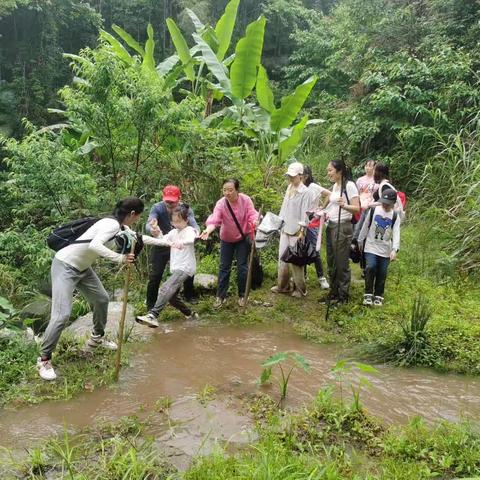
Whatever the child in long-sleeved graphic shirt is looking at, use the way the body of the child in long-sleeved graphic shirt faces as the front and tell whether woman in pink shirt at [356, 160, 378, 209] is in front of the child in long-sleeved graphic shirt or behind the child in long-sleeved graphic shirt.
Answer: behind

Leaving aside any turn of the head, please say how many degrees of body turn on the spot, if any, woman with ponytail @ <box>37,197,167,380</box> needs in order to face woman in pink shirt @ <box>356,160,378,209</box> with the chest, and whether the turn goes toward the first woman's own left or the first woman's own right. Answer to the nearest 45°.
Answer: approximately 45° to the first woman's own left

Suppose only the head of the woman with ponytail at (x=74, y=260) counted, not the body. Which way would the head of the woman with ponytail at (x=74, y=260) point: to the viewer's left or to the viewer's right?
to the viewer's right

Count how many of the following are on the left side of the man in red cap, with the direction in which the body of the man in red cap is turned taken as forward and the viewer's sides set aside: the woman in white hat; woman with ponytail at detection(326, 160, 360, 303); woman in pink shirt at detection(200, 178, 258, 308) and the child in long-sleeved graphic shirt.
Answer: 4

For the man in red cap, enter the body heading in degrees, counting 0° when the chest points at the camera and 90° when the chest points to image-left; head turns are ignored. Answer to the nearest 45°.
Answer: approximately 0°

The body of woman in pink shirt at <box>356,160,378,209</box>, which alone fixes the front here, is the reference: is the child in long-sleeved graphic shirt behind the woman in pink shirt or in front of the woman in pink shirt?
in front

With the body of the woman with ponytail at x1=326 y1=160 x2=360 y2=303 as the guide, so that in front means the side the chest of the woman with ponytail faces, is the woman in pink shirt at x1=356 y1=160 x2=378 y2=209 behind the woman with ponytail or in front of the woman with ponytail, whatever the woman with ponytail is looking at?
behind

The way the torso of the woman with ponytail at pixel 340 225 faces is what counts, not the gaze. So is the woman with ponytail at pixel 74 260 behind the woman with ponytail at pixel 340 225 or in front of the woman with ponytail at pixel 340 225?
in front

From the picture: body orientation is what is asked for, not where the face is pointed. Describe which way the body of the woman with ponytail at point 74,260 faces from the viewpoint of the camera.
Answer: to the viewer's right

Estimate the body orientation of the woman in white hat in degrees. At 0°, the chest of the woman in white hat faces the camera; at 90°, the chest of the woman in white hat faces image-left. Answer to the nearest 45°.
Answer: approximately 45°

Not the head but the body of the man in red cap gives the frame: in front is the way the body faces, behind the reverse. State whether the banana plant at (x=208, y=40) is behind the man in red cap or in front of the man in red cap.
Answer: behind

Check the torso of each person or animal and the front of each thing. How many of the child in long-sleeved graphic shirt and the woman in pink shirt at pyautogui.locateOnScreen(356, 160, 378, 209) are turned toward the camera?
2

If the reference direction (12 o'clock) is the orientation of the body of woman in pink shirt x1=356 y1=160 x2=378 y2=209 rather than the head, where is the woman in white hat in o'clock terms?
The woman in white hat is roughly at 1 o'clock from the woman in pink shirt.

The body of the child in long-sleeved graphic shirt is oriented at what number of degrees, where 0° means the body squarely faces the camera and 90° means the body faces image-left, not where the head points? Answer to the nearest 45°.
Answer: approximately 0°

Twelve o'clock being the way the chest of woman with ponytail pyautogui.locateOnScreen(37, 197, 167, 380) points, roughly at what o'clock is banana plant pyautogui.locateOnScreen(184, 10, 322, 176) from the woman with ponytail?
The banana plant is roughly at 10 o'clock from the woman with ponytail.

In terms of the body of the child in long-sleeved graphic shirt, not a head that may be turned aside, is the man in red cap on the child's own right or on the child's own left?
on the child's own right
